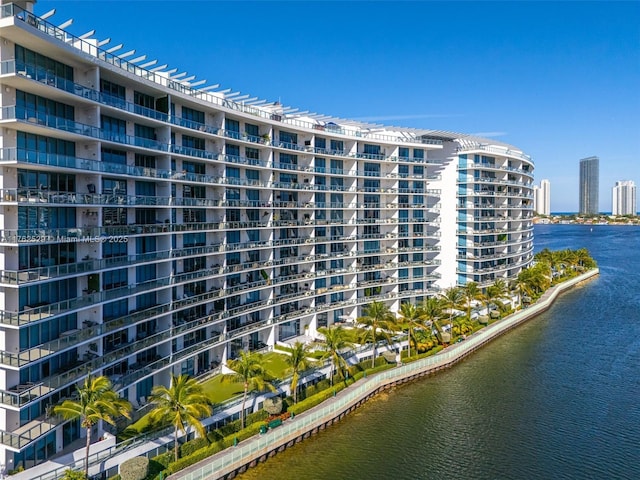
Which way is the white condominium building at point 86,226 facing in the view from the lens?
facing the viewer and to the right of the viewer
